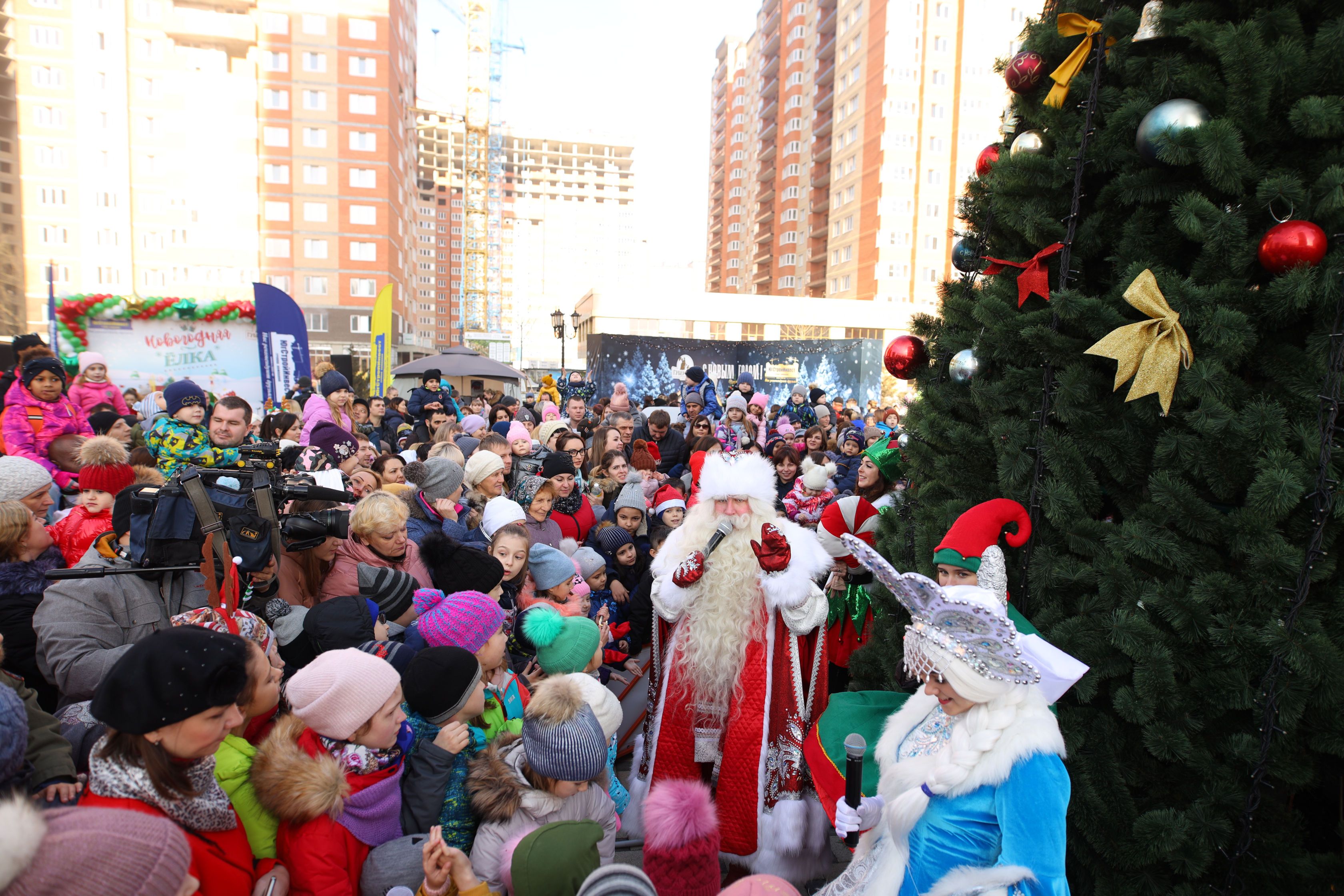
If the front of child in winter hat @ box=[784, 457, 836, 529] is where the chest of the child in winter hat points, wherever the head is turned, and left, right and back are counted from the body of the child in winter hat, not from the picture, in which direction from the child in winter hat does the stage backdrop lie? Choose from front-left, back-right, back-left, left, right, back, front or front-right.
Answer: back

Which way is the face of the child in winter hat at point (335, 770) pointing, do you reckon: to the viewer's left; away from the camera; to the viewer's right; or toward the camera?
to the viewer's right

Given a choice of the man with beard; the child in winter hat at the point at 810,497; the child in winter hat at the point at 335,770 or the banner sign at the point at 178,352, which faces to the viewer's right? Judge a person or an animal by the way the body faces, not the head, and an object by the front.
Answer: the child in winter hat at the point at 335,770

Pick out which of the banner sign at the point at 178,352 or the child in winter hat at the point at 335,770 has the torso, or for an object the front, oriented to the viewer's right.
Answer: the child in winter hat

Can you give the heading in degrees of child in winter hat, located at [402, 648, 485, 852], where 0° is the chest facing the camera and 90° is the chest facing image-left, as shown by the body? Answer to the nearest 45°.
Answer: approximately 225°

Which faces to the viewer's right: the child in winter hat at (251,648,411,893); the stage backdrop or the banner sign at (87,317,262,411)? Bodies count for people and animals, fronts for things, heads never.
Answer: the child in winter hat

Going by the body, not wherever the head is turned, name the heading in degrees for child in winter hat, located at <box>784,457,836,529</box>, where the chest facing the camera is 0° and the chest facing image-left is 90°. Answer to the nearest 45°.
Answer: approximately 0°

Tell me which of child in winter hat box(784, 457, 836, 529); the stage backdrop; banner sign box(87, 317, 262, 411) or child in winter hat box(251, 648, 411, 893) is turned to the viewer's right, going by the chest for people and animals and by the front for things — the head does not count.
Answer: child in winter hat box(251, 648, 411, 893)

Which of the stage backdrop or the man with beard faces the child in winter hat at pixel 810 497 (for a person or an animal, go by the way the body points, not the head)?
the stage backdrop

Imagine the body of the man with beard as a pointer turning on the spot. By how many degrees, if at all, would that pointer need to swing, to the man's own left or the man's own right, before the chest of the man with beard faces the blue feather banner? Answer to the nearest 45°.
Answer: approximately 135° to the man's own right

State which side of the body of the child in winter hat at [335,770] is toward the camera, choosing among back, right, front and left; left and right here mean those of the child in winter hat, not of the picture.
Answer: right
